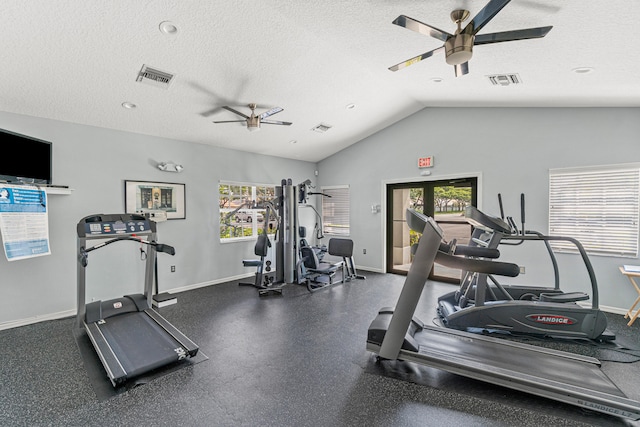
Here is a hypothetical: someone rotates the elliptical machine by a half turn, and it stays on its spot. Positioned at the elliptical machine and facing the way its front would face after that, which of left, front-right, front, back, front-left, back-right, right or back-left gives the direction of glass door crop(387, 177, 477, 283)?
back-left

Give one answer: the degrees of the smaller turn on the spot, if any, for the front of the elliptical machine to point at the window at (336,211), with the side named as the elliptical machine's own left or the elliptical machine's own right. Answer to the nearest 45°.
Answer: approximately 45° to the elliptical machine's own right

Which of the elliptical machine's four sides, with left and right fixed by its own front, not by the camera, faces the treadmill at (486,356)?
left

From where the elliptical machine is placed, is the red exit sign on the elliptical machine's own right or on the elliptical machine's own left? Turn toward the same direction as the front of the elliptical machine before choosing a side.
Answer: on the elliptical machine's own right

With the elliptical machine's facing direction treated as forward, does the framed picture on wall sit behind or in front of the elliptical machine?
in front

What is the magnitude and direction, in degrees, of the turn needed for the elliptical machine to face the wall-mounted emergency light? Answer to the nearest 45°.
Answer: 0° — it already faces it

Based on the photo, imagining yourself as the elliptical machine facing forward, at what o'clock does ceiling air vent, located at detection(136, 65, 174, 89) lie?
The ceiling air vent is roughly at 11 o'clock from the elliptical machine.

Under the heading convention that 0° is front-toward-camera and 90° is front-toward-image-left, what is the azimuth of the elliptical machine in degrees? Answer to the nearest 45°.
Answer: approximately 90°

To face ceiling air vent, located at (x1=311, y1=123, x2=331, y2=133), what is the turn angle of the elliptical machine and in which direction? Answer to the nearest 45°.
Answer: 0° — it already faces it

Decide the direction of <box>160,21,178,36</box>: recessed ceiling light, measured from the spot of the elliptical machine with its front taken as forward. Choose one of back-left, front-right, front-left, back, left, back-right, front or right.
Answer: front-left

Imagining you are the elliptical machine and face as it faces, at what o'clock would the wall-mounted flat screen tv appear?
The wall-mounted flat screen tv is roughly at 11 o'clock from the elliptical machine.
